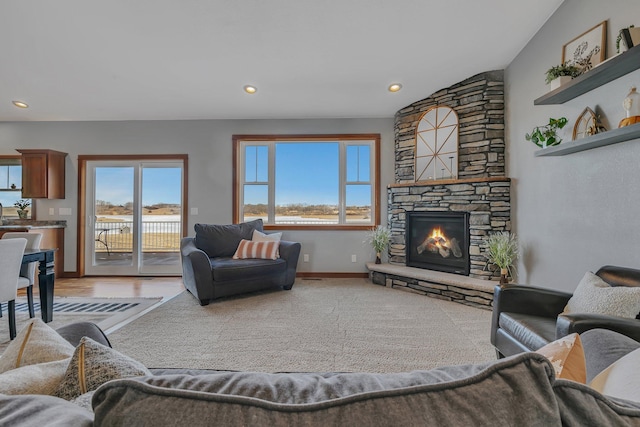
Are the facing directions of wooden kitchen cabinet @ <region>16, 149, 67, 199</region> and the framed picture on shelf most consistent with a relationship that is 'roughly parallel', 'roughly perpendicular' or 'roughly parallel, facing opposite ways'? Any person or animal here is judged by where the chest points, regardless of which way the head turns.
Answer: roughly perpendicular

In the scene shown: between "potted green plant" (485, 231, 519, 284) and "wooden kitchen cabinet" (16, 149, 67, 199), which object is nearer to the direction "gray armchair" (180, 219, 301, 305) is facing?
the potted green plant

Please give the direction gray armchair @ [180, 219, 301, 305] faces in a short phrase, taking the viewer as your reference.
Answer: facing the viewer and to the right of the viewer

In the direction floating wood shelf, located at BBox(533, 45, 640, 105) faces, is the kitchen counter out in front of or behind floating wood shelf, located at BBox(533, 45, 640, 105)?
in front

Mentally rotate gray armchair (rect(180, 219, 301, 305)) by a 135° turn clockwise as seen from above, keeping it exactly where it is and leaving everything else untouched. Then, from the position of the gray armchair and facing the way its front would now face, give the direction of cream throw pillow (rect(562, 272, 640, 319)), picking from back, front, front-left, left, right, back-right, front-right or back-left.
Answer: back-left

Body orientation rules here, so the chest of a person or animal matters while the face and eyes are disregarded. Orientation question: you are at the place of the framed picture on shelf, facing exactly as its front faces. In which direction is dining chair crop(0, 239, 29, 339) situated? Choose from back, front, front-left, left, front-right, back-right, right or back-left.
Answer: front

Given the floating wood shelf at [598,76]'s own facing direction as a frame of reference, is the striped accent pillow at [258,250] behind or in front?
in front

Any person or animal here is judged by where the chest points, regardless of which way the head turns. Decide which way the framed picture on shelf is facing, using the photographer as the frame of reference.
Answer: facing the viewer and to the left of the viewer

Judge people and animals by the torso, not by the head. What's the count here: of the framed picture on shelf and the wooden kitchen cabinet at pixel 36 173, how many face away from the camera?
0

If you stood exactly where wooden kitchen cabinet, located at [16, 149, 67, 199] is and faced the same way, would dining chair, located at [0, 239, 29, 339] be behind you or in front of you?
in front

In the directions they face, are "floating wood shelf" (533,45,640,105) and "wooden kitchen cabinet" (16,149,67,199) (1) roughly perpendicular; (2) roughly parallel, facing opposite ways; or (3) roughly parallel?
roughly perpendicular

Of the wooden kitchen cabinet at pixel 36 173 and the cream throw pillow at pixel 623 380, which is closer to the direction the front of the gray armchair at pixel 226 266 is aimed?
the cream throw pillow

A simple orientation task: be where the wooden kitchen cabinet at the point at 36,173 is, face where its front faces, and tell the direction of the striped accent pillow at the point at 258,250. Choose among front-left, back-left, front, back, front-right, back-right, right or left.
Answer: left

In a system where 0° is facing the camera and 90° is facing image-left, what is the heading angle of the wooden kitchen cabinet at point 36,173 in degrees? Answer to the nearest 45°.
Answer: approximately 45°

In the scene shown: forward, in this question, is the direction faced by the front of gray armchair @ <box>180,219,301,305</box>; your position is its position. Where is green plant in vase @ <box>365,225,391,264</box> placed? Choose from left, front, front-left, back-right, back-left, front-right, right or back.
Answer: front-left
